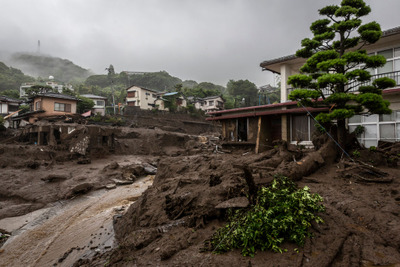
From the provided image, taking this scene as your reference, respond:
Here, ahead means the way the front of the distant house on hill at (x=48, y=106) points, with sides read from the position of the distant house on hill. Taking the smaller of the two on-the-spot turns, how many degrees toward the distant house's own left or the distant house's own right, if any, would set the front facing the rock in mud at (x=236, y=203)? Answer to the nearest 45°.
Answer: approximately 45° to the distant house's own right

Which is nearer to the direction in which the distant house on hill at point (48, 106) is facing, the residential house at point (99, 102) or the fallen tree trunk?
the fallen tree trunk

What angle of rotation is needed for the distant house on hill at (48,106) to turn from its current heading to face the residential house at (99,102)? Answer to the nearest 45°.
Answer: approximately 90° to its left

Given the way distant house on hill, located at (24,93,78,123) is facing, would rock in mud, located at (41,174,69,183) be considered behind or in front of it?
in front

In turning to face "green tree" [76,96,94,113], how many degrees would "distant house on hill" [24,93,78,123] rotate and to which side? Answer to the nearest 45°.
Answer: approximately 90° to its left

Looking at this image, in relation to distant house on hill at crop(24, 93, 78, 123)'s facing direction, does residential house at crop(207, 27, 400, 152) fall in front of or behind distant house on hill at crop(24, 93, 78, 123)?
in front

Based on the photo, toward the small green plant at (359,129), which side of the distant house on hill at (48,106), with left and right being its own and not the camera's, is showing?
front

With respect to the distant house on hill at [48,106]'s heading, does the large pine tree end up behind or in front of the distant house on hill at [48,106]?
in front

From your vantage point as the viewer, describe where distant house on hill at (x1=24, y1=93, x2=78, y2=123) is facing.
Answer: facing the viewer and to the right of the viewer
